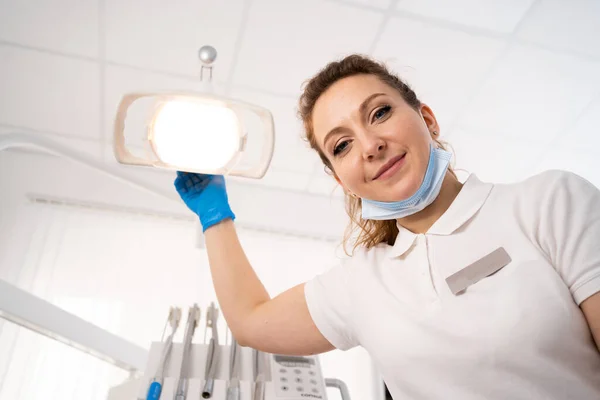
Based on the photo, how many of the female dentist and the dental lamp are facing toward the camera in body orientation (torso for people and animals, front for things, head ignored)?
2

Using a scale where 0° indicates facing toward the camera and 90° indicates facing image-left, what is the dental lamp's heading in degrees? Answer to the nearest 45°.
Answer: approximately 0°

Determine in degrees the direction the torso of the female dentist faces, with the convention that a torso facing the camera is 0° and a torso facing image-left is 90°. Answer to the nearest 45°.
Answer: approximately 0°

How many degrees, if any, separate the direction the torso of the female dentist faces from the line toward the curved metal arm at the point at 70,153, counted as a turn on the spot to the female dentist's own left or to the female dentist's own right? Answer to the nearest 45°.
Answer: approximately 90° to the female dentist's own right
